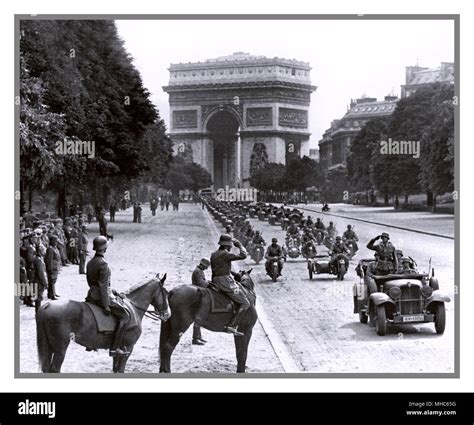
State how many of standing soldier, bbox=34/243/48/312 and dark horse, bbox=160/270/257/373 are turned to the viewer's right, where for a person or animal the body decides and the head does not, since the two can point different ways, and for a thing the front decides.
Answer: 2

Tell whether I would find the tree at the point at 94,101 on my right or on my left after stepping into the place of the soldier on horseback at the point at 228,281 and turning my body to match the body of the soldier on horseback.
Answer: on my left

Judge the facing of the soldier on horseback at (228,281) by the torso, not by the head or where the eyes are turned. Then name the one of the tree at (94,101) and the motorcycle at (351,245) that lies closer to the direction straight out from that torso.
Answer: the motorcycle

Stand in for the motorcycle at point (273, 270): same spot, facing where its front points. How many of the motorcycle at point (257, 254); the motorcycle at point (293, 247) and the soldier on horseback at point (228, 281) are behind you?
2

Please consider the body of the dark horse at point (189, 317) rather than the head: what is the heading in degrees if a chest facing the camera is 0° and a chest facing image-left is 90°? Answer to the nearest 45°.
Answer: approximately 270°

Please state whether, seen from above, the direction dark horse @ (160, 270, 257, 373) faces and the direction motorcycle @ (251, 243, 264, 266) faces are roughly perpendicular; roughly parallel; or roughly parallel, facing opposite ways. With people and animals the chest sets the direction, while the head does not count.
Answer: roughly perpendicular

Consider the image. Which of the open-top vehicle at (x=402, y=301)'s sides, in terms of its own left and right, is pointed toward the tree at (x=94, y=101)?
back

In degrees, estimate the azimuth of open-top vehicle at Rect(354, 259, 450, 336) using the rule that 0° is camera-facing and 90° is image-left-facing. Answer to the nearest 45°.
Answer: approximately 0°

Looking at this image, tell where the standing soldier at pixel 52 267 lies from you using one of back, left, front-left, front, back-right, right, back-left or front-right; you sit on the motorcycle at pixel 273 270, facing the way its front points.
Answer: front-right

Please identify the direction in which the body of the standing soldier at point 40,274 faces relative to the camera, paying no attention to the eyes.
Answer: to the viewer's right
